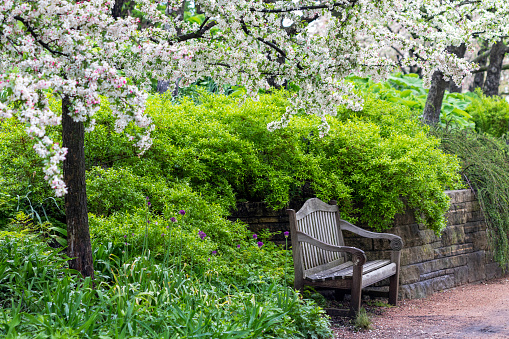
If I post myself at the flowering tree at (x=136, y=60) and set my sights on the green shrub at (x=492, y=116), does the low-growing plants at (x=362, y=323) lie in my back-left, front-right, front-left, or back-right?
front-right

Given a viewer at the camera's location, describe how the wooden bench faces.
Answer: facing the viewer and to the right of the viewer

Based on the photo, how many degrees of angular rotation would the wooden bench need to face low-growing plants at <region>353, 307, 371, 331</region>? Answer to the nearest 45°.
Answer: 0° — it already faces it

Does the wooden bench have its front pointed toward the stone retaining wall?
no

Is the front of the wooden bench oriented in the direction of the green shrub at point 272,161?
no

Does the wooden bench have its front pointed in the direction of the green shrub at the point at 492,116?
no

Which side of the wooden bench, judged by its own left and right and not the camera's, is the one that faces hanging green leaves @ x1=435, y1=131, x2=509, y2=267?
left

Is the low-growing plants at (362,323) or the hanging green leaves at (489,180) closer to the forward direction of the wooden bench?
the low-growing plants
